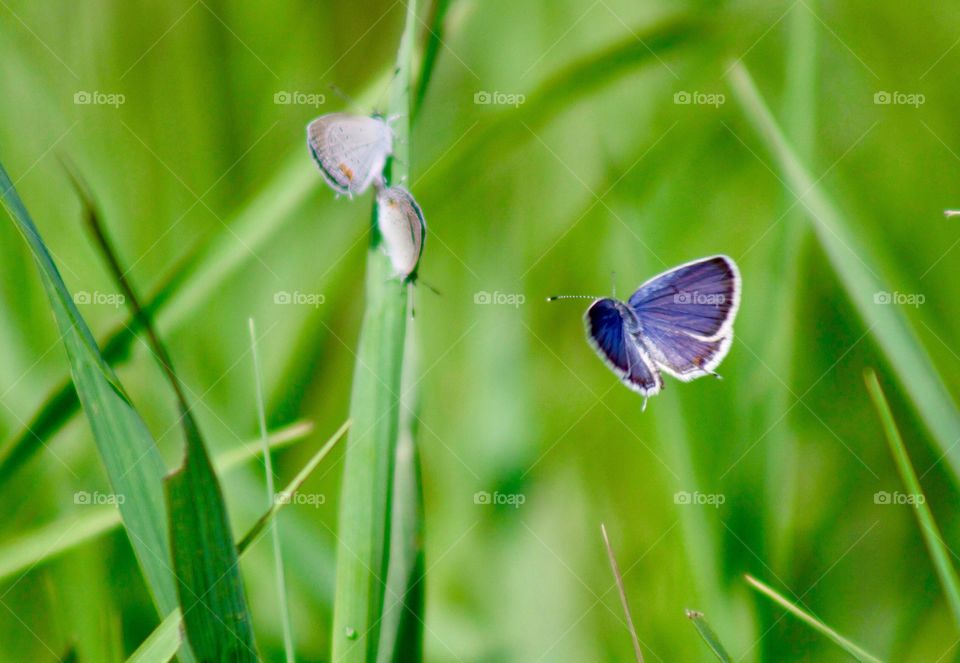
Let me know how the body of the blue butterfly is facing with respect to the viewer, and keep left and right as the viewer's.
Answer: facing away from the viewer and to the left of the viewer
